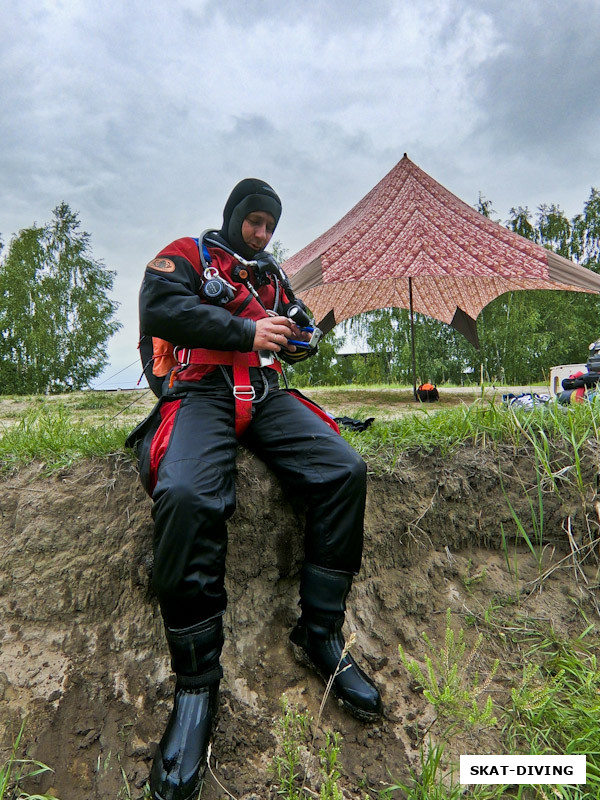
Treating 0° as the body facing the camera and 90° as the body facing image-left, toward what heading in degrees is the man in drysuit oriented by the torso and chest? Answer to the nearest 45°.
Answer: approximately 315°

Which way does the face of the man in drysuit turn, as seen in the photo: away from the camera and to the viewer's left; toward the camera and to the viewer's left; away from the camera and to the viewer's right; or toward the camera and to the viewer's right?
toward the camera and to the viewer's right
